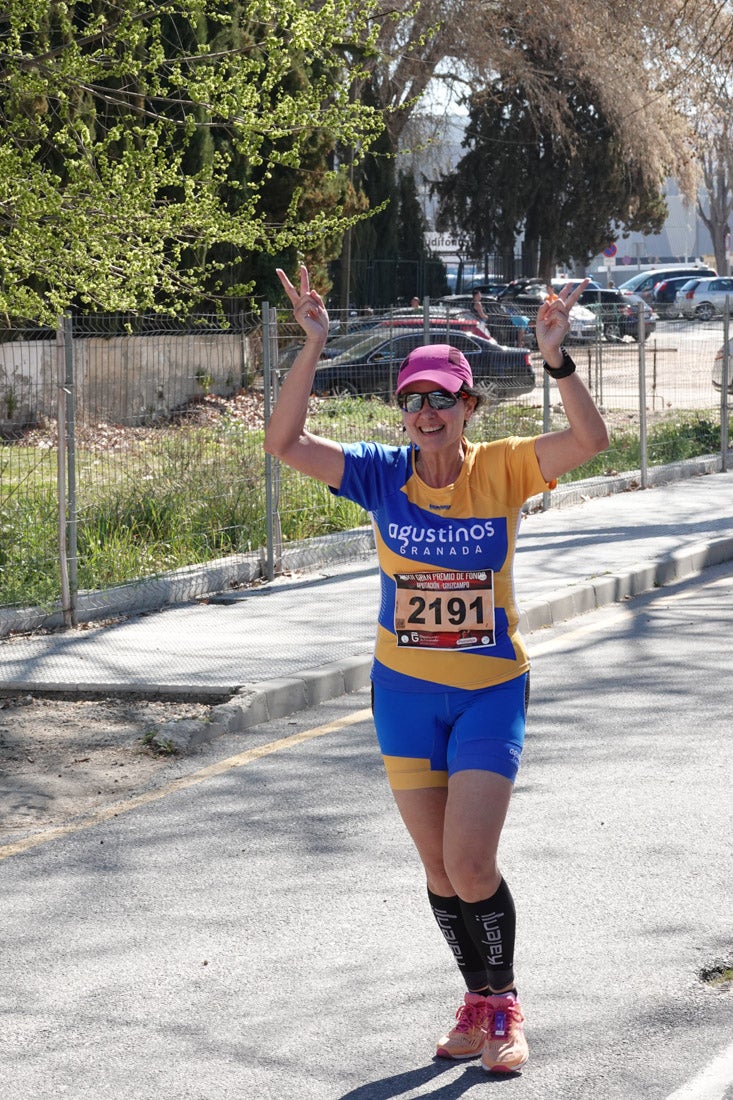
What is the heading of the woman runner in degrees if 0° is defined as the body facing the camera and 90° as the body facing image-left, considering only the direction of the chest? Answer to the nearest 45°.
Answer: approximately 0°

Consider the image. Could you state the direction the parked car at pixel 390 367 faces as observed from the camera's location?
facing to the left of the viewer

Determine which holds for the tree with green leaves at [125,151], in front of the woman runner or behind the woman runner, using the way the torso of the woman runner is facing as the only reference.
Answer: behind

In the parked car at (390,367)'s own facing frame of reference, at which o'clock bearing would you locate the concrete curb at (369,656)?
The concrete curb is roughly at 9 o'clock from the parked car.

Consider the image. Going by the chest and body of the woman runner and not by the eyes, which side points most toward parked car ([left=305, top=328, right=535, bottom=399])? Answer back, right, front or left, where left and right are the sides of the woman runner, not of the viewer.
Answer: back

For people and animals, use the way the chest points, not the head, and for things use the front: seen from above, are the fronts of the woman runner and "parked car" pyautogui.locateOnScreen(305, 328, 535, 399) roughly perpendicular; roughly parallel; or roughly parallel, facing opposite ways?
roughly perpendicular

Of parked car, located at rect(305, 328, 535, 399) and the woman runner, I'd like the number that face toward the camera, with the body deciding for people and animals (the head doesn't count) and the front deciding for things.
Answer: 1

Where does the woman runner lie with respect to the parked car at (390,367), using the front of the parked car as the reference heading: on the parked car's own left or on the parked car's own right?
on the parked car's own left
